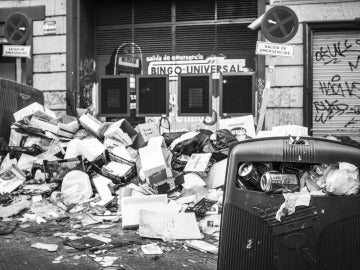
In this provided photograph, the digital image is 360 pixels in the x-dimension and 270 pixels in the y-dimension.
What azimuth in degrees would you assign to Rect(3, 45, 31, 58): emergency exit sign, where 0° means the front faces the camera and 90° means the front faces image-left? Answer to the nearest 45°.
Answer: approximately 0°

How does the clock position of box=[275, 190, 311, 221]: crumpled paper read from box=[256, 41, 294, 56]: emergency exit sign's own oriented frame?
The crumpled paper is roughly at 12 o'clock from the emergency exit sign.

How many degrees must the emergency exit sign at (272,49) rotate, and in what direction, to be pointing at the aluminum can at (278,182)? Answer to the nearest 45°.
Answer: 0° — it already faces it

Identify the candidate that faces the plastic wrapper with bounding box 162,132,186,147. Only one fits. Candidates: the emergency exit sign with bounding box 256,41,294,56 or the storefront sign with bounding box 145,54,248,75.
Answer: the storefront sign

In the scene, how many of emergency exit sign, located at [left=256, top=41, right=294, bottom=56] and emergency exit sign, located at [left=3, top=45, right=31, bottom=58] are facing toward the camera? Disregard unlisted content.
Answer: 2

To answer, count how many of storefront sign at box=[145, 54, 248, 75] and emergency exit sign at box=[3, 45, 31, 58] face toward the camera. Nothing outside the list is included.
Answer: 2

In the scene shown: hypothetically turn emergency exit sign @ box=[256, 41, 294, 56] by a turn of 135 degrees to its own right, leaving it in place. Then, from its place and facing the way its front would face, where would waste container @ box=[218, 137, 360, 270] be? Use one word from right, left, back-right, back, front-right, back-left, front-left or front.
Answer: back-left

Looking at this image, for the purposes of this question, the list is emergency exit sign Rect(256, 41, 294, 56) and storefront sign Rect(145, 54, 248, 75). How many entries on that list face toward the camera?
2
